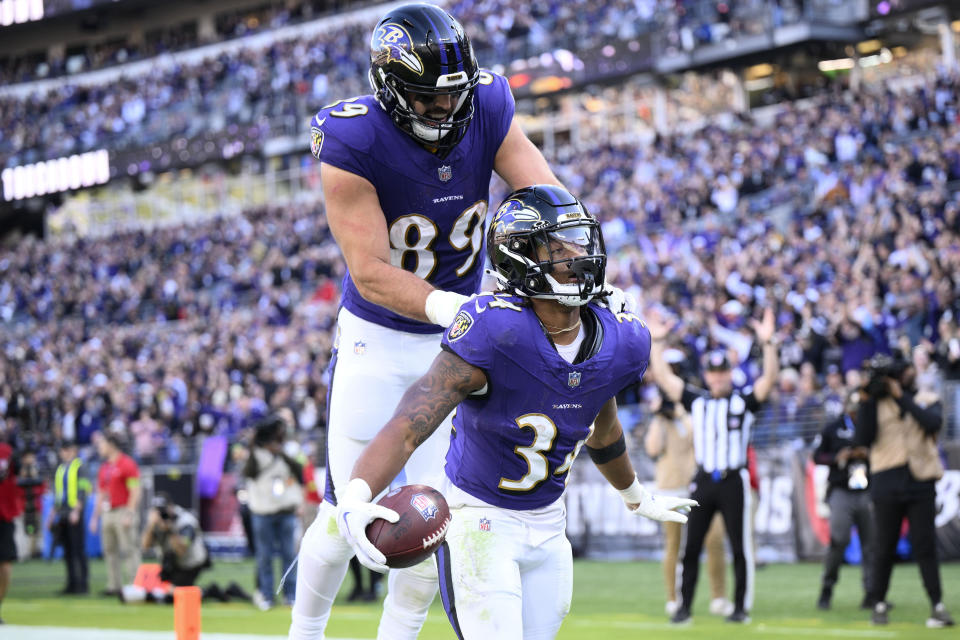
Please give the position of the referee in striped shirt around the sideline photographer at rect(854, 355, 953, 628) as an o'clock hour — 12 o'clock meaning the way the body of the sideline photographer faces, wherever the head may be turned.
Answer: The referee in striped shirt is roughly at 2 o'clock from the sideline photographer.

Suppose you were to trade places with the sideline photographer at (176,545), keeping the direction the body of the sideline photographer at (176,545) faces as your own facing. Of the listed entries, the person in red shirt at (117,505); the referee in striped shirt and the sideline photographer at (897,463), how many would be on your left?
2

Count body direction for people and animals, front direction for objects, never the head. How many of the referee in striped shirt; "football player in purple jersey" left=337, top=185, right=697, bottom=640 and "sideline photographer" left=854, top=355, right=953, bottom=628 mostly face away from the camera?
0

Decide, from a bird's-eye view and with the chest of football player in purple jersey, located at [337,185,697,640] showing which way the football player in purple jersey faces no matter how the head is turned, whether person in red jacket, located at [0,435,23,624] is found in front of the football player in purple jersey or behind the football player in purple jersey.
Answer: behind

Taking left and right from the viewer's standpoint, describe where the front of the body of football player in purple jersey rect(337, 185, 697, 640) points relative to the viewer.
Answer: facing the viewer and to the right of the viewer

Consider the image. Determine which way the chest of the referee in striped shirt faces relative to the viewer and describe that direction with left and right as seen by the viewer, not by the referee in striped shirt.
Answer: facing the viewer

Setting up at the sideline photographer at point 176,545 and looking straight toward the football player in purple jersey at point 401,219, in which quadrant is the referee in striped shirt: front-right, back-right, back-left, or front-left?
front-left

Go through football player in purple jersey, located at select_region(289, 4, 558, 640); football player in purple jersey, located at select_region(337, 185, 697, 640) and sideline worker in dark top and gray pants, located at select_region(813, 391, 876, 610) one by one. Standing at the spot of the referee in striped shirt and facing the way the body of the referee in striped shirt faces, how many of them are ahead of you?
2

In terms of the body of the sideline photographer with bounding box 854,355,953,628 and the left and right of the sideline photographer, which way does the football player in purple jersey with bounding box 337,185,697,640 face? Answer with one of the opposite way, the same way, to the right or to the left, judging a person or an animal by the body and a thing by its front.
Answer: to the left

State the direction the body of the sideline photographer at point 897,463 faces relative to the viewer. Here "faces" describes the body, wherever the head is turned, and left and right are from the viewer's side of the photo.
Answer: facing the viewer and to the left of the viewer
